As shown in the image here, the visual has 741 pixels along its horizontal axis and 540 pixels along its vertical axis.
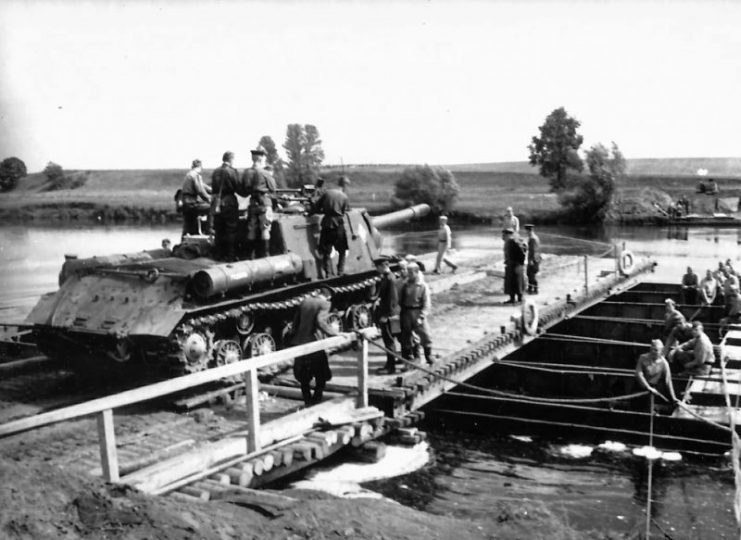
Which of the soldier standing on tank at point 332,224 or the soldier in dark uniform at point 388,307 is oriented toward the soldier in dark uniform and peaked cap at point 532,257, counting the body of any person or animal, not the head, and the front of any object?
the soldier standing on tank

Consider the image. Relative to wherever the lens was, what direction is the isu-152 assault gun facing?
facing away from the viewer and to the right of the viewer

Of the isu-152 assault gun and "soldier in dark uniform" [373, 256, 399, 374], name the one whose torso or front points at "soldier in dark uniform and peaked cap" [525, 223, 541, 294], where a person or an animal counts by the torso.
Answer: the isu-152 assault gun

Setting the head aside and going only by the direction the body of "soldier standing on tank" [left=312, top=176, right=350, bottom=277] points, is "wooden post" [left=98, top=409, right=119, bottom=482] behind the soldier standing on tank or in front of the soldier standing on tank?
behind

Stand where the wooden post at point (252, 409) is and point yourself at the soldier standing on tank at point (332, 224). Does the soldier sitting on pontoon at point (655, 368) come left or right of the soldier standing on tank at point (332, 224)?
right

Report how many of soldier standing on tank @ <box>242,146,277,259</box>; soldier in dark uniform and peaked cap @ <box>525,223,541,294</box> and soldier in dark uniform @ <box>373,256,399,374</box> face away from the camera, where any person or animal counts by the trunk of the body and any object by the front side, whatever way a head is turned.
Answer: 1

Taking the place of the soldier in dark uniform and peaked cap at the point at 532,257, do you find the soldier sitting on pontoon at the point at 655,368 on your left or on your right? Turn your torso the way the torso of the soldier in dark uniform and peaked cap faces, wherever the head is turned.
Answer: on your left

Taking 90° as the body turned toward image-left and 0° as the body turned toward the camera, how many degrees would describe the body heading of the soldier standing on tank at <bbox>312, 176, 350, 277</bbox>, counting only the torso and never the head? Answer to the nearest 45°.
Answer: approximately 225°

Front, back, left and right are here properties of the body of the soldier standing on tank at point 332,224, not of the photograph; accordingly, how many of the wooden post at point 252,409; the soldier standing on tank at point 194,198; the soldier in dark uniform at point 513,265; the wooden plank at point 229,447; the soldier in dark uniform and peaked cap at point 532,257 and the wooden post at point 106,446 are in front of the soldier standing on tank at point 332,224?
2

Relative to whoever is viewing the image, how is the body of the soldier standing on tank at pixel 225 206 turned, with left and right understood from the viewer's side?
facing away from the viewer and to the right of the viewer
